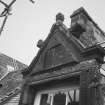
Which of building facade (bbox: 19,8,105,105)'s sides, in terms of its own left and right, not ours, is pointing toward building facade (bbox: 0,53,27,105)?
right

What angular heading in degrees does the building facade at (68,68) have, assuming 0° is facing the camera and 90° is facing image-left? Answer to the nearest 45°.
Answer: approximately 45°
